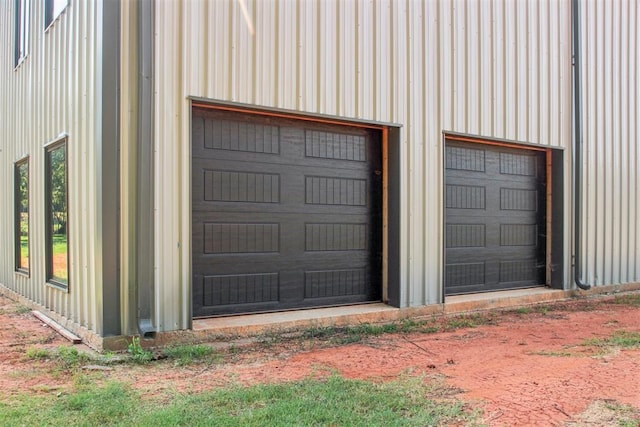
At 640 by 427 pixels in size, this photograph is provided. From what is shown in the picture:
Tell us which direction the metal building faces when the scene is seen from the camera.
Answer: facing the viewer and to the right of the viewer

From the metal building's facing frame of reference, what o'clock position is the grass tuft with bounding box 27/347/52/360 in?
The grass tuft is roughly at 3 o'clock from the metal building.
